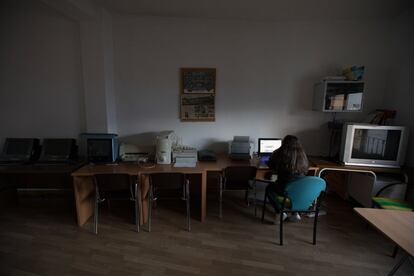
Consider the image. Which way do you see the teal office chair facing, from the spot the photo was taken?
facing away from the viewer and to the left of the viewer

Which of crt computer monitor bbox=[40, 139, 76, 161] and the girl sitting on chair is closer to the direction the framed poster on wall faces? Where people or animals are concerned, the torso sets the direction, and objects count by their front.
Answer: the girl sitting on chair

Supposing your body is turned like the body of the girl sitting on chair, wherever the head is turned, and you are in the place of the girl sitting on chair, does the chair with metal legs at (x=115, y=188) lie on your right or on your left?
on your left

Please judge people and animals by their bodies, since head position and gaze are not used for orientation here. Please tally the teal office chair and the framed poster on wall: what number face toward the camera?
1

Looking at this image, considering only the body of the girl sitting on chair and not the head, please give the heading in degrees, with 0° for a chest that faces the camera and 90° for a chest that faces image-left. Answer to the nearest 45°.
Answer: approximately 135°

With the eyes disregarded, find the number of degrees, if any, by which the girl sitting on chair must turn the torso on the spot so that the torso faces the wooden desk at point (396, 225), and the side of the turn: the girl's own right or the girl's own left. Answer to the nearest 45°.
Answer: approximately 180°

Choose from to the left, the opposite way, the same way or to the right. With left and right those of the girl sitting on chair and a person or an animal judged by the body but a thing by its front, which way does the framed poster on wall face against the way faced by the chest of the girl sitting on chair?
the opposite way

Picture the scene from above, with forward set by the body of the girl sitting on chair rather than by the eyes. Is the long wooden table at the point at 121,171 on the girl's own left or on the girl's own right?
on the girl's own left

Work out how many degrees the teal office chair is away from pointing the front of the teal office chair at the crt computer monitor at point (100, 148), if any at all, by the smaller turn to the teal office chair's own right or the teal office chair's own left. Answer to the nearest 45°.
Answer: approximately 45° to the teal office chair's own left

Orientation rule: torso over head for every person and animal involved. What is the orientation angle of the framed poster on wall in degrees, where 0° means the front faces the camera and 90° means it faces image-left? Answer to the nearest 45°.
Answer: approximately 0°

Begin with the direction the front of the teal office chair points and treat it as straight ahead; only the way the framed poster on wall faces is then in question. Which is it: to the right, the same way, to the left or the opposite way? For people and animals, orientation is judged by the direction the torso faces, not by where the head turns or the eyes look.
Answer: the opposite way

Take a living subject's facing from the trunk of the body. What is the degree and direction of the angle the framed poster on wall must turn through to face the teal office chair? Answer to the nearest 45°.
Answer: approximately 45° to its left

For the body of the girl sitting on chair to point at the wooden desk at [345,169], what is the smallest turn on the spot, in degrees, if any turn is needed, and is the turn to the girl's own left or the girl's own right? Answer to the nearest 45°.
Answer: approximately 90° to the girl's own right

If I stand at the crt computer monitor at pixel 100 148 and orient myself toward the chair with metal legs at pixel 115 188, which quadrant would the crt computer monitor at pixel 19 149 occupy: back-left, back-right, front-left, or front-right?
back-right
